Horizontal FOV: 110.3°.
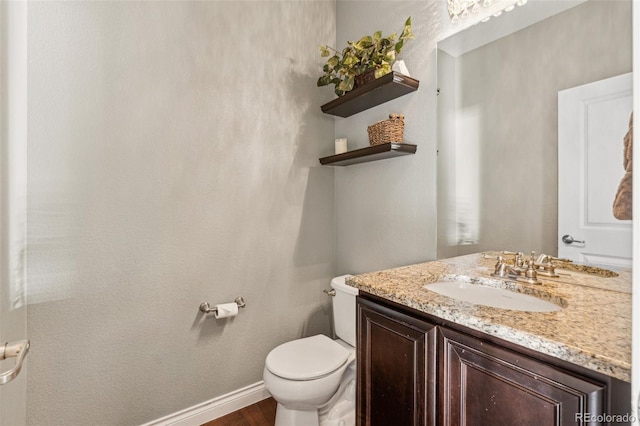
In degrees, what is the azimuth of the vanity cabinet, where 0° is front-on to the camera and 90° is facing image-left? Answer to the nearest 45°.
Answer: approximately 45°

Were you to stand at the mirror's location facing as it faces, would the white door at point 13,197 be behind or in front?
in front

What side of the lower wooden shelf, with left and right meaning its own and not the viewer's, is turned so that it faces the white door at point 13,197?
front

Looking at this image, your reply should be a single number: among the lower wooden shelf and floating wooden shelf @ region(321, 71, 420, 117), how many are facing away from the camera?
0

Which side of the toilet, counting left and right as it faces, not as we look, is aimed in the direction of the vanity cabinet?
left
